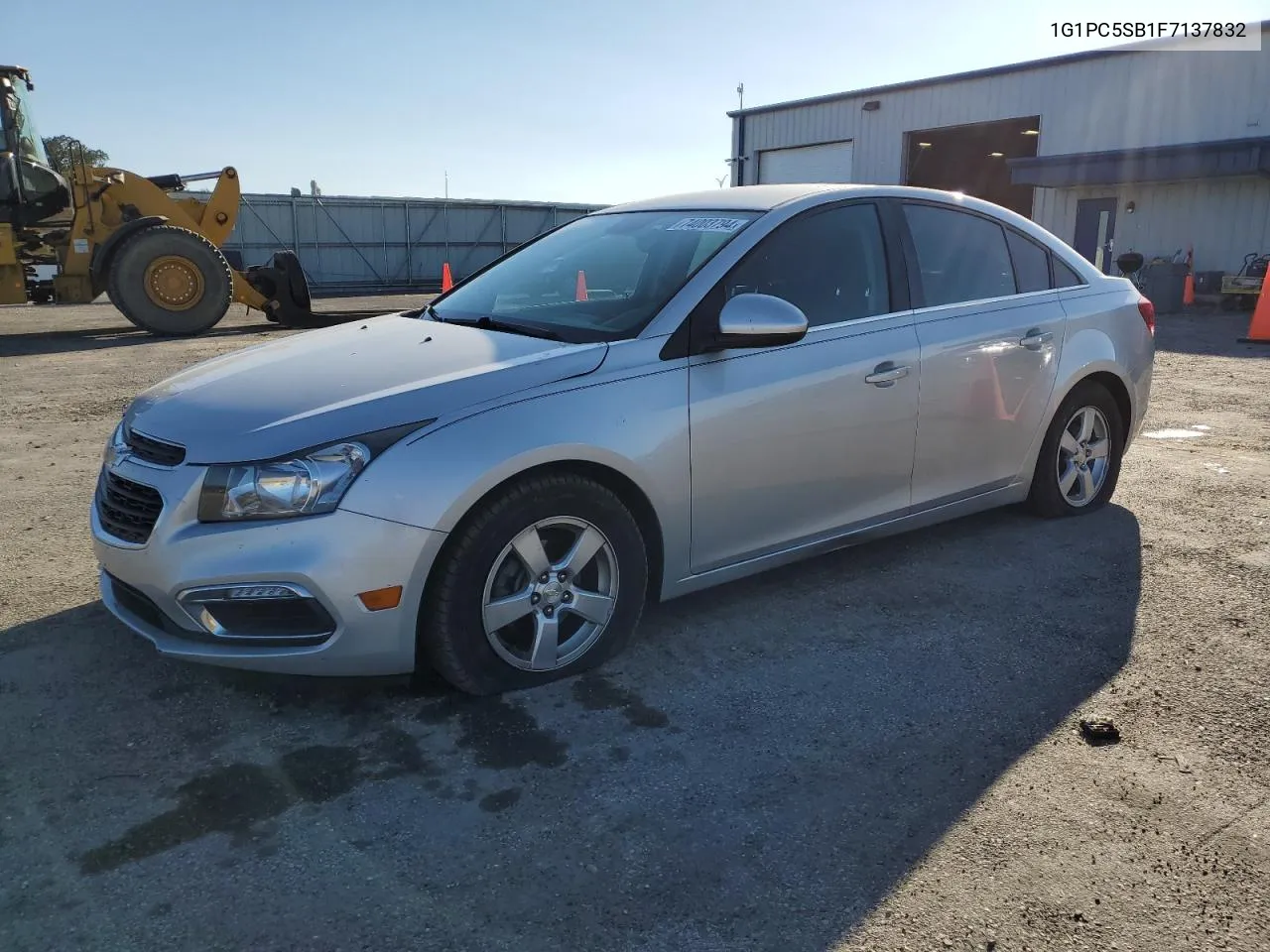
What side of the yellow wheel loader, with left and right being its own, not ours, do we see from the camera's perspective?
right

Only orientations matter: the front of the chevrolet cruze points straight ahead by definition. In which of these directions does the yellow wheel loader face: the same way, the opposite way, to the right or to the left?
the opposite way

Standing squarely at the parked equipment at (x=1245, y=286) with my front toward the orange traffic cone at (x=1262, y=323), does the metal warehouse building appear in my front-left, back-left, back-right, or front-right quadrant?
back-right

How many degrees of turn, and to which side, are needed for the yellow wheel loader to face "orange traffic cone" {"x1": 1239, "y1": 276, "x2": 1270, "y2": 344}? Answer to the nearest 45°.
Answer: approximately 45° to its right

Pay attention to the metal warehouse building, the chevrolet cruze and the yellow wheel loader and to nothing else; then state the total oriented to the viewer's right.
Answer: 1

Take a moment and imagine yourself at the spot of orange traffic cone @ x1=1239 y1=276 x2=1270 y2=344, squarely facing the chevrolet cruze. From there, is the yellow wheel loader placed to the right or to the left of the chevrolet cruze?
right

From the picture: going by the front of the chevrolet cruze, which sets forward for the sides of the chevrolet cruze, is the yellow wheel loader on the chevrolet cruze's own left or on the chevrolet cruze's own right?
on the chevrolet cruze's own right

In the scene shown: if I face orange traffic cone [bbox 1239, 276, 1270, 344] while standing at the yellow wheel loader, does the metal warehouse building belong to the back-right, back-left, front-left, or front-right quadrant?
front-left

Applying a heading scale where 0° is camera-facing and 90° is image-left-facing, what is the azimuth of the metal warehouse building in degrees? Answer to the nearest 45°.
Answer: approximately 45°

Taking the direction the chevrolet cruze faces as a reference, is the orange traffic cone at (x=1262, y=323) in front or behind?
behind

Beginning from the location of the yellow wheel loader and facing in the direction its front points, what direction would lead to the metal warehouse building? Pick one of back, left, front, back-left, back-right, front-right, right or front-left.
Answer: front

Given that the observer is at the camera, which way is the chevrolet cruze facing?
facing the viewer and to the left of the viewer

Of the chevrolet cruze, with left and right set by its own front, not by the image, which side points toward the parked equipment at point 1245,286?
back
